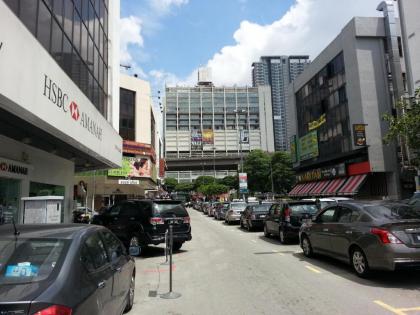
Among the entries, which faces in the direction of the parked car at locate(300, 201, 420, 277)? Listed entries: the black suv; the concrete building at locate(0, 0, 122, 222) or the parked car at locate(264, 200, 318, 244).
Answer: the concrete building

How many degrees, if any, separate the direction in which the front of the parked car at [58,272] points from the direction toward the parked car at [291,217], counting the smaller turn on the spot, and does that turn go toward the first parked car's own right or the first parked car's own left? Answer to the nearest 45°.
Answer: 0° — it already faces it

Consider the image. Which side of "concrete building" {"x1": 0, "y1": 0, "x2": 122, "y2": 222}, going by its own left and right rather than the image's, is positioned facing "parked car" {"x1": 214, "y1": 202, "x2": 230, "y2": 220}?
left

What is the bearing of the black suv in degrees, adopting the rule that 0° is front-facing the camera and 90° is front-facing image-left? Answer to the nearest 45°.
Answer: approximately 135°

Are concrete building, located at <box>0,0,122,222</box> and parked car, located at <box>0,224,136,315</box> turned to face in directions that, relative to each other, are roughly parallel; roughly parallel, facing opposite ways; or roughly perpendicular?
roughly perpendicular

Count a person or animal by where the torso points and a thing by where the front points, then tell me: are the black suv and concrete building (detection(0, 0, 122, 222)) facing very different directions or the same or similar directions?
very different directions

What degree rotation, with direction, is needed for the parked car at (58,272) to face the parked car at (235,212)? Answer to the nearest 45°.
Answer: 0° — it already faces it

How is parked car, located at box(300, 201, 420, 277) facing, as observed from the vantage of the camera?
facing away from the viewer and to the left of the viewer

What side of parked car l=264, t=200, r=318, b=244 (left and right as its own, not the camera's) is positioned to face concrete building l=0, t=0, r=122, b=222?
left

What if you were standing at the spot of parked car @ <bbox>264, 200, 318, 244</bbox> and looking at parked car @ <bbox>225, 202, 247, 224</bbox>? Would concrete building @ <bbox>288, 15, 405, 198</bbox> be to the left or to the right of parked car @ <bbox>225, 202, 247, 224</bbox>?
right

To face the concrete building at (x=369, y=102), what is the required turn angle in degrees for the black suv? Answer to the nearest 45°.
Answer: approximately 90° to its right
